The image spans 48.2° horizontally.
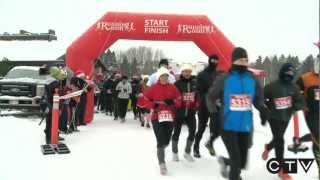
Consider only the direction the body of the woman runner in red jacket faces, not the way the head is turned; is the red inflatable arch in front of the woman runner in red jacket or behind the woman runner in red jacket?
behind

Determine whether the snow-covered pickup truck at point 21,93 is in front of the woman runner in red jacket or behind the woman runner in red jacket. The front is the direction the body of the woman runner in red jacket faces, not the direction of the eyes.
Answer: behind

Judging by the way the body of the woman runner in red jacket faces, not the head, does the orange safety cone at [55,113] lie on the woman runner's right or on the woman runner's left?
on the woman runner's right

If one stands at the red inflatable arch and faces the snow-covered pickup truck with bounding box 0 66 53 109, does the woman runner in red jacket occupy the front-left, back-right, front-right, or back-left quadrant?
back-left

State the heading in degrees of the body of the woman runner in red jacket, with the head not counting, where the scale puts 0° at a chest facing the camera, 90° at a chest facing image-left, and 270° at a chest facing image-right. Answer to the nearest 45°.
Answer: approximately 0°

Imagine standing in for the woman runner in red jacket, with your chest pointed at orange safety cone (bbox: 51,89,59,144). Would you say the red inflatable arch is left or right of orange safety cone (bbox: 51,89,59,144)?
right
